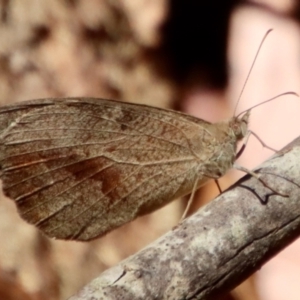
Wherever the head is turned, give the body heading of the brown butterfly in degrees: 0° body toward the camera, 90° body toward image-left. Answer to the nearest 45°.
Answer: approximately 270°
